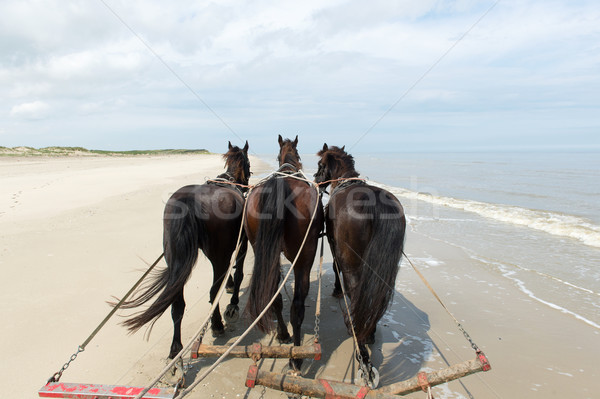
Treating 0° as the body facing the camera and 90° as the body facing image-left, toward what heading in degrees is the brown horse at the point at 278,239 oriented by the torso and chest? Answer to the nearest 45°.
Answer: approximately 180°

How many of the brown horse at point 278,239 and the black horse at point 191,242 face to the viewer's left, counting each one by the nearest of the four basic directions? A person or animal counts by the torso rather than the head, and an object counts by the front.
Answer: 0

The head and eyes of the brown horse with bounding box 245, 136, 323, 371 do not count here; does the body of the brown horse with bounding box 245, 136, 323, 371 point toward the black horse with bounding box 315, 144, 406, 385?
no

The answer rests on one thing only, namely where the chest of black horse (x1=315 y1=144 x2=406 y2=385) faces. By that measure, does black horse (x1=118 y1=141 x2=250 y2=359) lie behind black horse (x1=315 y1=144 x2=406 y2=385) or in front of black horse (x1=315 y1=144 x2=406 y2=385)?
in front

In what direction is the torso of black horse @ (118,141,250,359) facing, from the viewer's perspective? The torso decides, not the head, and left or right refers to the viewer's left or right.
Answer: facing away from the viewer and to the right of the viewer

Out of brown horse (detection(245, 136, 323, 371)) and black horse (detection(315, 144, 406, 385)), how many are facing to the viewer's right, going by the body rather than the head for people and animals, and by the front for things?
0

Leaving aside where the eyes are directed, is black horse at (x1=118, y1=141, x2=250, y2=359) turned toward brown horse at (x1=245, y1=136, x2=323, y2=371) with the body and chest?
no

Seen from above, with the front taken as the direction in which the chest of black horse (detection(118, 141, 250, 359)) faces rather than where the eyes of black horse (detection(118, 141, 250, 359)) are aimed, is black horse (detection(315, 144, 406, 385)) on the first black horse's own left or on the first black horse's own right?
on the first black horse's own right
